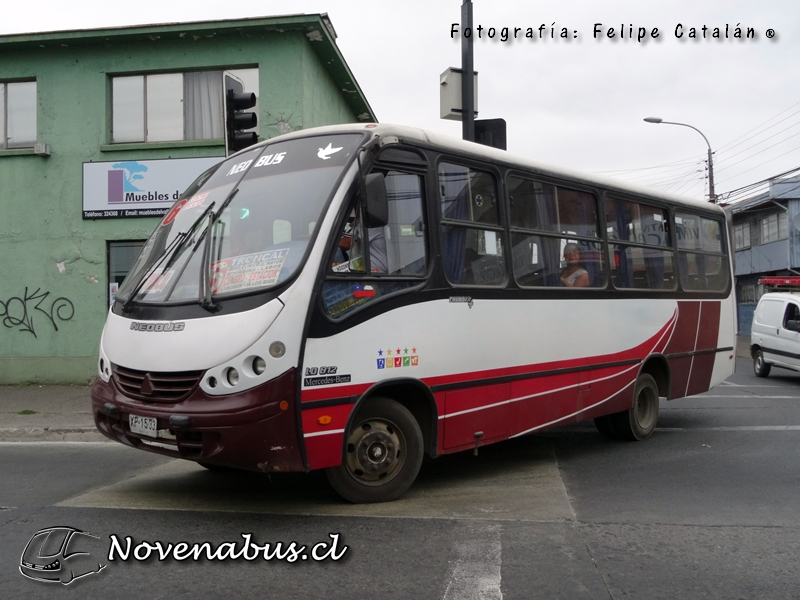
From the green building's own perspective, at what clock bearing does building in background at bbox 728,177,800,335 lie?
The building in background is roughly at 8 o'clock from the green building.

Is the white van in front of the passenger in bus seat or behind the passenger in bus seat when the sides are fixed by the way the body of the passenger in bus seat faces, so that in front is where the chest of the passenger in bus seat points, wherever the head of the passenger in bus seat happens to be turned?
behind

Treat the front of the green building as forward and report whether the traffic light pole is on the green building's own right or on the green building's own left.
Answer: on the green building's own left

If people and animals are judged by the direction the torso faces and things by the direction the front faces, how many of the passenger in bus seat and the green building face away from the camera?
0

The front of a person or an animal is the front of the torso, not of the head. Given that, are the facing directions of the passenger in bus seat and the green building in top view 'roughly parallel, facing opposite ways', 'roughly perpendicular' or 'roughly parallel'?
roughly perpendicular

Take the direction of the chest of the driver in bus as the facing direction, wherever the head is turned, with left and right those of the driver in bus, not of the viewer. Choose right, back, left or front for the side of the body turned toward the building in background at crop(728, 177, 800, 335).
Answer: back

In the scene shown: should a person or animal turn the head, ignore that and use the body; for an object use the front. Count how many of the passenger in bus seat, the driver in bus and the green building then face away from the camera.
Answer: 0

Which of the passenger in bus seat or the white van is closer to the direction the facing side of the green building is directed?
the passenger in bus seat

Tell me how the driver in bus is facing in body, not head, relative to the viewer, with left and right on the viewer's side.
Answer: facing the viewer and to the left of the viewer

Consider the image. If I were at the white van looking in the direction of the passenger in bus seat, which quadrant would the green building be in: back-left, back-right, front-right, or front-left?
front-right

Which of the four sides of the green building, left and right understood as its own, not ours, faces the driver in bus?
front

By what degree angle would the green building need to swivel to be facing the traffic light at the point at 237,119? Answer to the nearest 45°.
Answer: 0° — it already faces it

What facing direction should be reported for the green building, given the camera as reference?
facing the viewer

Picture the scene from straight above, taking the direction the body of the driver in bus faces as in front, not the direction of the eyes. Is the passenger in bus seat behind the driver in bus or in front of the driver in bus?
behind
